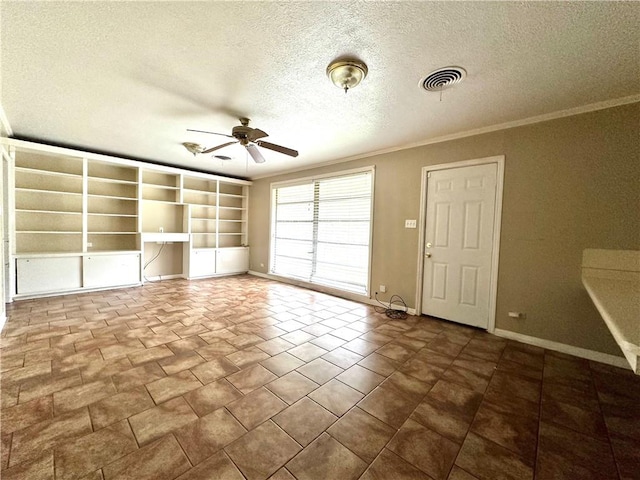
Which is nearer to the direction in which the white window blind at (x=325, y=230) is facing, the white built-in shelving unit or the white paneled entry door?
the white built-in shelving unit

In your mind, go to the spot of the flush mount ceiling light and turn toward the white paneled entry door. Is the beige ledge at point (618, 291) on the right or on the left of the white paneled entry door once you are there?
right

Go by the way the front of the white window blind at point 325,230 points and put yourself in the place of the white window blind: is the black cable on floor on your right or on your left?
on your left

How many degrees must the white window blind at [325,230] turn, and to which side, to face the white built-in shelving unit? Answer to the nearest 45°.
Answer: approximately 45° to its right

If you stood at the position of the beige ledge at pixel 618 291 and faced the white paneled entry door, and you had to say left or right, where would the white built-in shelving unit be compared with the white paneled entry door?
left

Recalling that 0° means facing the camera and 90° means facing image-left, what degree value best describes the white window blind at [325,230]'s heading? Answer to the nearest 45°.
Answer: approximately 45°

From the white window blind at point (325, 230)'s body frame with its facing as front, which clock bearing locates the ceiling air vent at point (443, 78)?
The ceiling air vent is roughly at 10 o'clock from the white window blind.

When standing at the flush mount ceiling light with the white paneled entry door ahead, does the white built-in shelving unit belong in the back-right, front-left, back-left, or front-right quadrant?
back-left

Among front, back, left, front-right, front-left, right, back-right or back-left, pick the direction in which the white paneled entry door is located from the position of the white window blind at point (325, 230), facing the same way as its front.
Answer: left

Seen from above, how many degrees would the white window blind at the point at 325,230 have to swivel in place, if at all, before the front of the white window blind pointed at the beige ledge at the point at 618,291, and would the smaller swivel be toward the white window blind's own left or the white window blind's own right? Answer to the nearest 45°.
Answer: approximately 90° to the white window blind's own left

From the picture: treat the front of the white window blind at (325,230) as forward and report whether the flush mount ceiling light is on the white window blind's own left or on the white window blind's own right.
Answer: on the white window blind's own left
